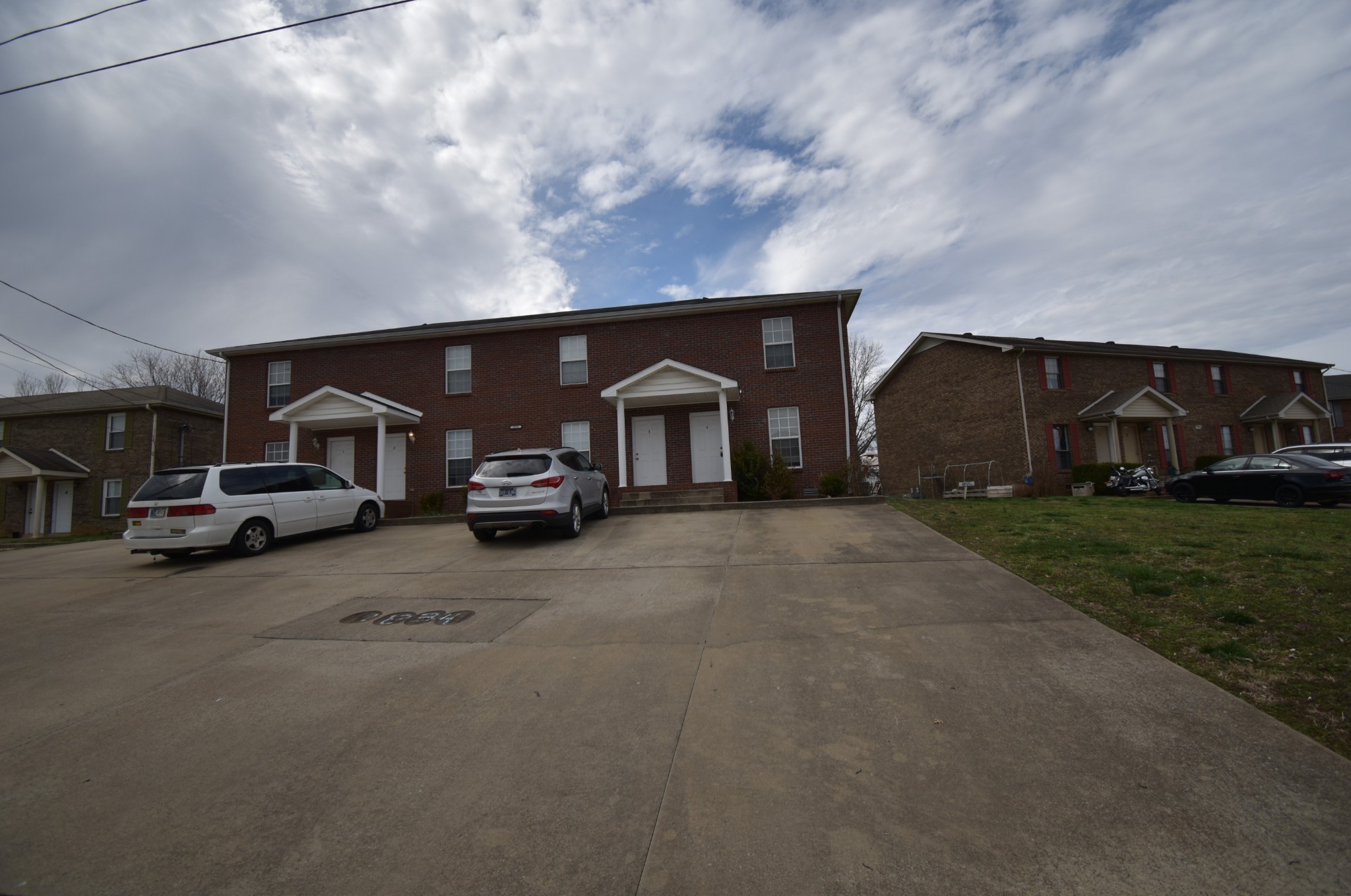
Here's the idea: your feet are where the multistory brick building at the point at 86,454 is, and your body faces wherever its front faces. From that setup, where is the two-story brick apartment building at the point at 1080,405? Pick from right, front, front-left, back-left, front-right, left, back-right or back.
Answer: left

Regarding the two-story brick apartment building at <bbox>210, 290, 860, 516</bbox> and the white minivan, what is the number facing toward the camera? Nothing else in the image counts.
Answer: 1

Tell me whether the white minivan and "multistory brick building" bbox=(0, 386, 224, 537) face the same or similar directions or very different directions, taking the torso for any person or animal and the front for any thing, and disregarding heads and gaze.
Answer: very different directions

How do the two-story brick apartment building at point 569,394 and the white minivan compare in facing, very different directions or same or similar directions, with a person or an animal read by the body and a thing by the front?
very different directions

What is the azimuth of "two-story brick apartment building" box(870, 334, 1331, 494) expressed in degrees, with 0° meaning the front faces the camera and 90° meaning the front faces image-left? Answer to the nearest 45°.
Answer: approximately 315°

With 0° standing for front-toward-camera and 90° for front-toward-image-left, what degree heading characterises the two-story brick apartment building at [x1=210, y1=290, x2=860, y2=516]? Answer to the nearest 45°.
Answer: approximately 0°

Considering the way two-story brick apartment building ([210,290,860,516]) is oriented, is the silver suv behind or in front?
in front

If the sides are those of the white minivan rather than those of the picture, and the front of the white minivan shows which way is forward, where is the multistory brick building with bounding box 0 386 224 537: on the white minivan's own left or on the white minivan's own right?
on the white minivan's own left

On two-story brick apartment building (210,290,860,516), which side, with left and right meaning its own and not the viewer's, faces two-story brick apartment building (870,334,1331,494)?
left
